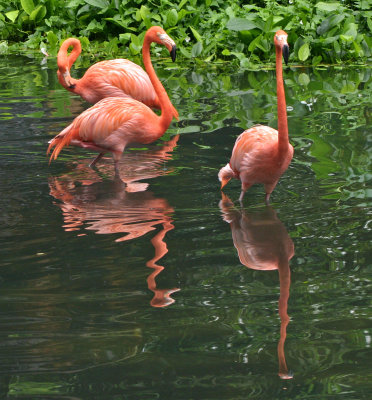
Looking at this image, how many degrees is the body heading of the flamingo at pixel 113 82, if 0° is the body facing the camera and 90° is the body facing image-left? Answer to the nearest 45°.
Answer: approximately 90°
